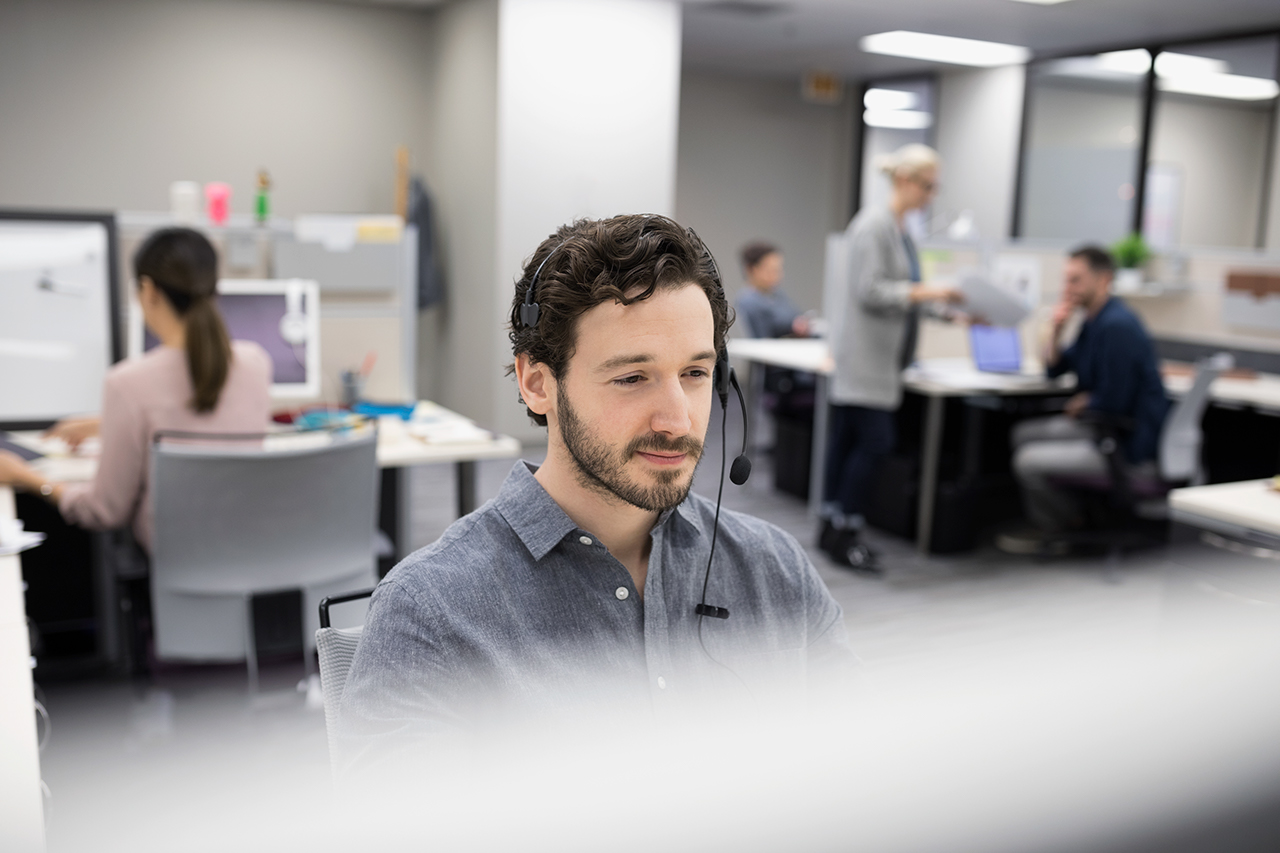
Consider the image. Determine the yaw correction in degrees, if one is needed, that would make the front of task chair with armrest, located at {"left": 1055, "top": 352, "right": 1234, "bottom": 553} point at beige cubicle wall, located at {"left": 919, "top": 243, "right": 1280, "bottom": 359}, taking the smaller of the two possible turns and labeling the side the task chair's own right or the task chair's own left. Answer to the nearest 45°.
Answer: approximately 90° to the task chair's own right

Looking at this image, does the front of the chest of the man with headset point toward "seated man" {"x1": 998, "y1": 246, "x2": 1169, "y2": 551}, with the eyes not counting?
no

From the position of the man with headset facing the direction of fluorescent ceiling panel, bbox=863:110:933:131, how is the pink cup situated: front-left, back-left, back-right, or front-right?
front-left

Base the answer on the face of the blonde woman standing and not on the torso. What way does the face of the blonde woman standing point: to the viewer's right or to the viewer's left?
to the viewer's right

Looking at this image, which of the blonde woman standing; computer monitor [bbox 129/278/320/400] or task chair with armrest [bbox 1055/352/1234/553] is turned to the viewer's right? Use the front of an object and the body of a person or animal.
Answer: the blonde woman standing

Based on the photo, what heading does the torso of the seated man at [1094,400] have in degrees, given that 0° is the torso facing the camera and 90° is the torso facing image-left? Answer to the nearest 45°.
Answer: approximately 90°

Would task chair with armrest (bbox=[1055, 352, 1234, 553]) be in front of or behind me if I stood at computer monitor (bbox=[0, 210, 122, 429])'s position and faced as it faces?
in front

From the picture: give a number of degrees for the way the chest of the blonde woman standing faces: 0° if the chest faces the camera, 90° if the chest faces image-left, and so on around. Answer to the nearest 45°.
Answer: approximately 270°

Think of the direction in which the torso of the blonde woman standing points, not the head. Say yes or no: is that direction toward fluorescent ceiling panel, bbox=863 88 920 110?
no

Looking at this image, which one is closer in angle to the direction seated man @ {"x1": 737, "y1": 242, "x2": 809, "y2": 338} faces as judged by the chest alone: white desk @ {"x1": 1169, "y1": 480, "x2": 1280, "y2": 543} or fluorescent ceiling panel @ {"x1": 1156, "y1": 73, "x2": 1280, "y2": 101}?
the white desk

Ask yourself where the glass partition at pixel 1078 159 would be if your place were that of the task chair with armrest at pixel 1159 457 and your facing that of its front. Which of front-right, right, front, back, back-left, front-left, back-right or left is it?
right

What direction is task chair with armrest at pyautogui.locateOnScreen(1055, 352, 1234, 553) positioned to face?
to the viewer's left

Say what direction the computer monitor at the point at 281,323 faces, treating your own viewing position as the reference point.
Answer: facing the viewer

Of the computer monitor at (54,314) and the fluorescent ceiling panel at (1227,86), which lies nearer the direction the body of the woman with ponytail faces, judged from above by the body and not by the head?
the computer monitor

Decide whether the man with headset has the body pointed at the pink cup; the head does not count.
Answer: no

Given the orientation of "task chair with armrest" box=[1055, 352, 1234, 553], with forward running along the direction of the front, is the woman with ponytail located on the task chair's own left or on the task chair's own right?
on the task chair's own left

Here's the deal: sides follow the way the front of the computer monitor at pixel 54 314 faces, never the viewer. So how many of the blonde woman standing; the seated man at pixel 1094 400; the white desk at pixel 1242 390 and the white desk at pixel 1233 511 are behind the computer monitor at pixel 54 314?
0

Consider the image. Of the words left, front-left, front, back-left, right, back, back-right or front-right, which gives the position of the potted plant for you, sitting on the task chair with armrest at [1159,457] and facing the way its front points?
right

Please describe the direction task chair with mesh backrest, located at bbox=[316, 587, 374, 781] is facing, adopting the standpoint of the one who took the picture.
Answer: facing the viewer and to the right of the viewer
